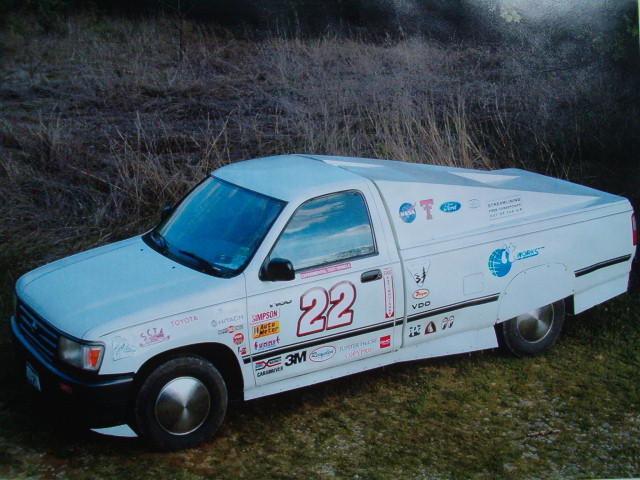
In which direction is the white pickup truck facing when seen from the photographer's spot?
facing the viewer and to the left of the viewer
